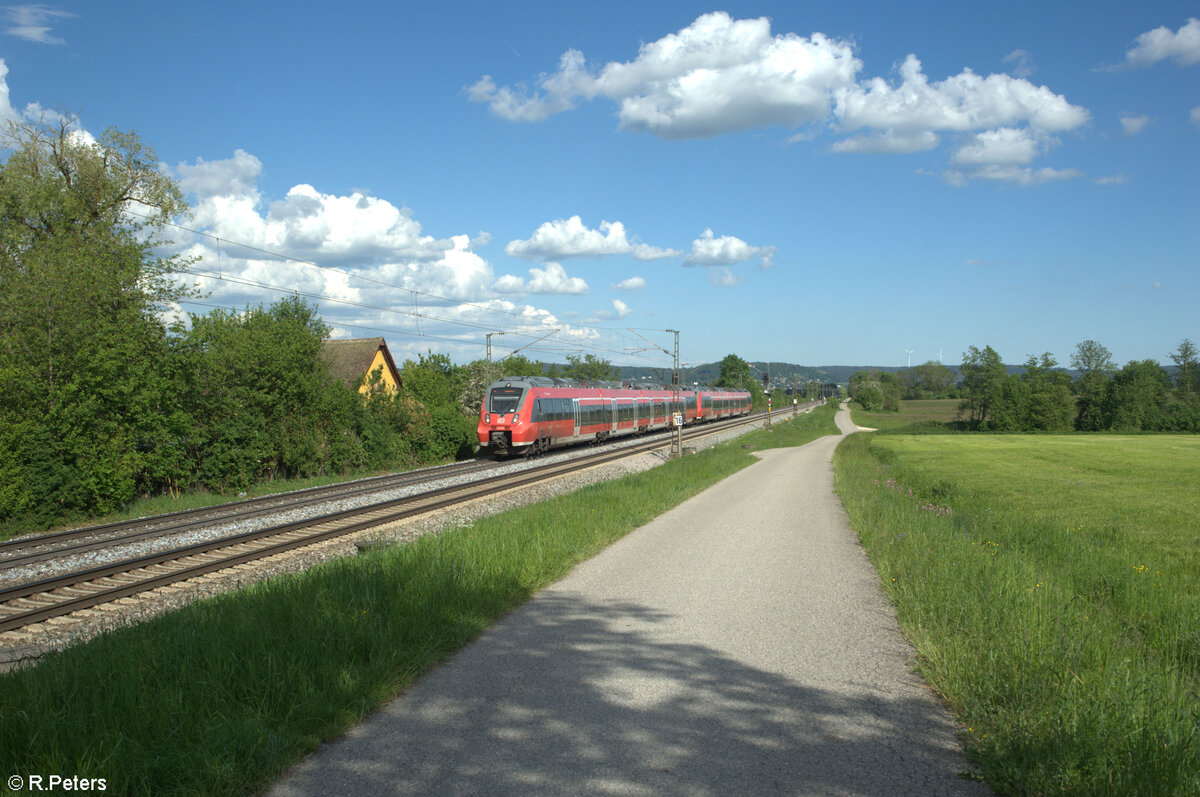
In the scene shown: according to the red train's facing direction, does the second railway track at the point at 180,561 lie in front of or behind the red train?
in front

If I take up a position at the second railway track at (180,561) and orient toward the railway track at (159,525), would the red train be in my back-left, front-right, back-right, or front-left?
front-right

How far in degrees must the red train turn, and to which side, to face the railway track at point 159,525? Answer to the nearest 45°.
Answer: approximately 45° to its left

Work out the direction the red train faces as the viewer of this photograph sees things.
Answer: facing the viewer and to the left of the viewer
